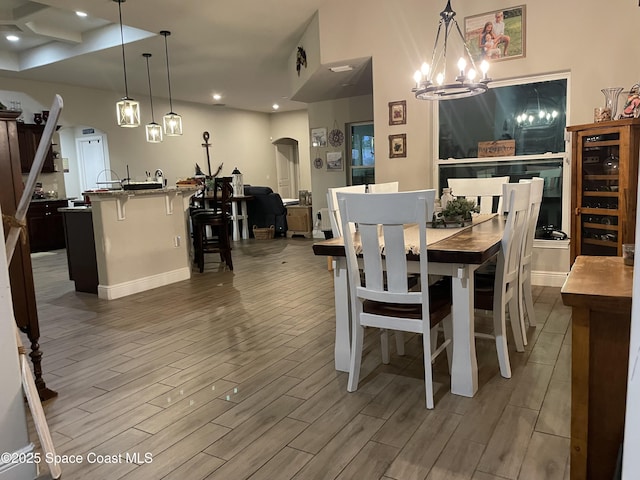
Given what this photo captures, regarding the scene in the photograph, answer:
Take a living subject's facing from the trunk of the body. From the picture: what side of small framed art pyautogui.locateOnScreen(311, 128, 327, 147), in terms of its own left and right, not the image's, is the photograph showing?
front

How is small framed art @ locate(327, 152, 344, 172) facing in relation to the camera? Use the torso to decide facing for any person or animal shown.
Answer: toward the camera

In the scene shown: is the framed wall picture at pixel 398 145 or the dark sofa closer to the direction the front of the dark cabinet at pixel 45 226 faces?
the framed wall picture

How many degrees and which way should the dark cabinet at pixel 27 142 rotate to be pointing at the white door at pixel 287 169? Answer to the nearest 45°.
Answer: approximately 90° to its left

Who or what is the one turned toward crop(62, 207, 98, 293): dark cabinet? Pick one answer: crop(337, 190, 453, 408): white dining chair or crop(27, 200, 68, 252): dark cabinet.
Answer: crop(27, 200, 68, 252): dark cabinet

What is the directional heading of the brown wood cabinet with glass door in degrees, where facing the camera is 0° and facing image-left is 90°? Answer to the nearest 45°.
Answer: approximately 45°

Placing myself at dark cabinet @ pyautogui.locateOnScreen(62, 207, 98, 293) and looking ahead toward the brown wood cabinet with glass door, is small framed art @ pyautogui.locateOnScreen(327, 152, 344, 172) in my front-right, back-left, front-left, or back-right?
front-left

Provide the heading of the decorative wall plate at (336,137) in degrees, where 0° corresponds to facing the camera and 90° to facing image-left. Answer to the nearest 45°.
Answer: approximately 0°

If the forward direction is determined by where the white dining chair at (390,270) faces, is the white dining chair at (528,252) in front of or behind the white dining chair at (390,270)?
in front

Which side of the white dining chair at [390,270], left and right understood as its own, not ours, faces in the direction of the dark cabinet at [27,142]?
left

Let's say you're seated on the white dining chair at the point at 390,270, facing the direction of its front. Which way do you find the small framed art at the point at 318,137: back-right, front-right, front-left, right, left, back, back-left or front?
front-left

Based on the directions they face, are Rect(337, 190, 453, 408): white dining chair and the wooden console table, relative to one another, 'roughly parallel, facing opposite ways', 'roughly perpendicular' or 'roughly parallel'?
roughly perpendicular

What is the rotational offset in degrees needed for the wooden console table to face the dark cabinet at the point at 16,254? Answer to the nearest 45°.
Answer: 0° — it already faces it

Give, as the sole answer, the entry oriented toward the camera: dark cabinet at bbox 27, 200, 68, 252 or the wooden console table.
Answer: the dark cabinet

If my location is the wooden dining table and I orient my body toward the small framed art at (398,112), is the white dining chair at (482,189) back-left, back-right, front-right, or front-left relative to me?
front-right

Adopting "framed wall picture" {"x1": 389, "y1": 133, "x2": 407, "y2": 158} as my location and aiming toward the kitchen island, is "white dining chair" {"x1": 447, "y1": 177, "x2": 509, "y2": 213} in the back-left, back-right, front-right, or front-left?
back-left
